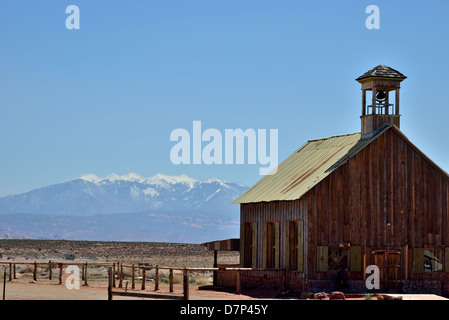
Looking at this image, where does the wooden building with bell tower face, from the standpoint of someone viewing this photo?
facing the viewer and to the right of the viewer
